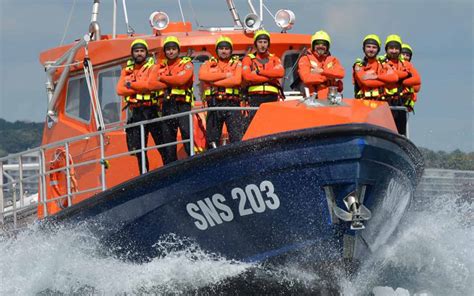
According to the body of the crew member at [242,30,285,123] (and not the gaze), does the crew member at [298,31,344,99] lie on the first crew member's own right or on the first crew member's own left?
on the first crew member's own left

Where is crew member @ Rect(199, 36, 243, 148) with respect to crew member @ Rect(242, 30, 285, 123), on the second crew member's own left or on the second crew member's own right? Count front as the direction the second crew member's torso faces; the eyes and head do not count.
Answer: on the second crew member's own right

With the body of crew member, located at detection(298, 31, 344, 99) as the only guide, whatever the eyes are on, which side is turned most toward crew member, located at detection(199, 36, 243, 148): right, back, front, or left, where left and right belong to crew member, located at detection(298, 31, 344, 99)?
right

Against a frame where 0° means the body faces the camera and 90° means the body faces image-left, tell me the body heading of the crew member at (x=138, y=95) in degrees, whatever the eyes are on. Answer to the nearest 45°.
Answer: approximately 0°

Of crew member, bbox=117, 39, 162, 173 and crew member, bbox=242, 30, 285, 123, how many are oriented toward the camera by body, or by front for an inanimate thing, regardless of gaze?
2
